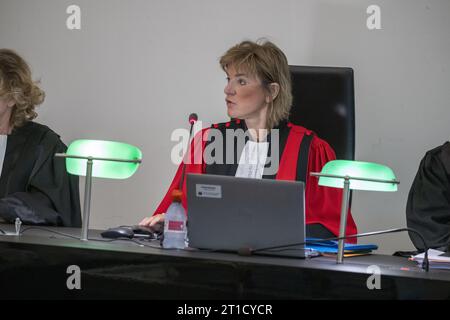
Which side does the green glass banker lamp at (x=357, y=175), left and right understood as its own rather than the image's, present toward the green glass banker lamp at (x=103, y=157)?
left

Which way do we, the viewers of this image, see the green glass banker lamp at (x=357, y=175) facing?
facing away from the viewer

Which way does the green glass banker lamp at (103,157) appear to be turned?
away from the camera

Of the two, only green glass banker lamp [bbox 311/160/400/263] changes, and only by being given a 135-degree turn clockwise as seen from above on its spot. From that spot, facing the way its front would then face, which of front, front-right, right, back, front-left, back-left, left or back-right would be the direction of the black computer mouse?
back-right

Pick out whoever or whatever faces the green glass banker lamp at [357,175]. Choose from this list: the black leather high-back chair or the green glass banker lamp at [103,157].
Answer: the black leather high-back chair

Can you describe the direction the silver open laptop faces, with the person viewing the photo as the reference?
facing away from the viewer

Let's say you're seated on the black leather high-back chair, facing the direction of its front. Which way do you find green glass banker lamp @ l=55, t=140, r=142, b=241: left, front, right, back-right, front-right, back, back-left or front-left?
front-right

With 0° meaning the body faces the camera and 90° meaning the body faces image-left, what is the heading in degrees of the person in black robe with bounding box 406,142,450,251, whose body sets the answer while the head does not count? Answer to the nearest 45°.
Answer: approximately 0°

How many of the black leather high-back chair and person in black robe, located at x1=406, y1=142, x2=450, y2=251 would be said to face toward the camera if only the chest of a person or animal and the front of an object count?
2

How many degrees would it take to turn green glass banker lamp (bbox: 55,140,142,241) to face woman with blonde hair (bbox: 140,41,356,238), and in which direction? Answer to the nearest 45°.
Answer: approximately 45° to its right

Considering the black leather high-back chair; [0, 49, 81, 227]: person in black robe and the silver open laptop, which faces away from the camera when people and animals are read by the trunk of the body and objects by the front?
the silver open laptop
